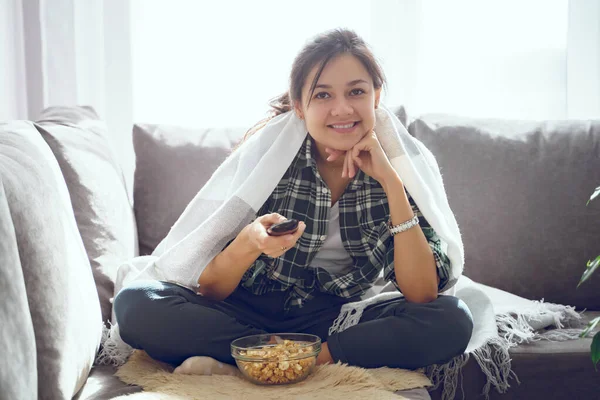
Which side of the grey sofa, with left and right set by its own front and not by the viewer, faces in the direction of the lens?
front

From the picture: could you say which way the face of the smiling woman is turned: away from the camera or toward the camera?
toward the camera

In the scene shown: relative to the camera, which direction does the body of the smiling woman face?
toward the camera
